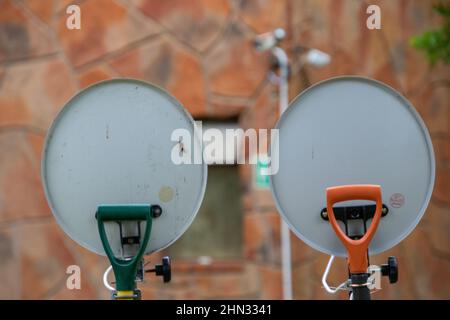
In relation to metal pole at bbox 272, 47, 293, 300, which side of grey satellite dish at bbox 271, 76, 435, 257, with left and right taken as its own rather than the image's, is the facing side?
front

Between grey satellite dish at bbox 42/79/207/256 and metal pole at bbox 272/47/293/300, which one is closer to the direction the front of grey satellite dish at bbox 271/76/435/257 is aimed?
the metal pole

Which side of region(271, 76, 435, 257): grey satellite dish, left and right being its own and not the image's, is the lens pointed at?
back

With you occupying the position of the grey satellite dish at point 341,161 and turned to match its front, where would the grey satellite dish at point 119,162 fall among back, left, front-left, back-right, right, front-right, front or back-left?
left
